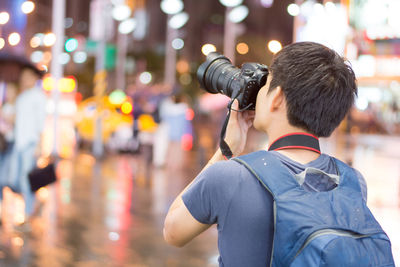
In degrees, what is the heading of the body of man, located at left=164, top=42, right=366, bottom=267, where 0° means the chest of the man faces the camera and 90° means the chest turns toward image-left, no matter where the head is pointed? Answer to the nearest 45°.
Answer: approximately 135°

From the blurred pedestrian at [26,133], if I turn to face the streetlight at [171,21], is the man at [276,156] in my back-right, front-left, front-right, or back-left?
back-right

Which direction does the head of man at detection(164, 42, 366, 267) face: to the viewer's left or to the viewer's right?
to the viewer's left

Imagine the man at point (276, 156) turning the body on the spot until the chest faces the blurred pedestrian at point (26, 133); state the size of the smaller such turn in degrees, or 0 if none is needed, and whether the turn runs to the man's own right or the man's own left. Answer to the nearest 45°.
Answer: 0° — they already face them
